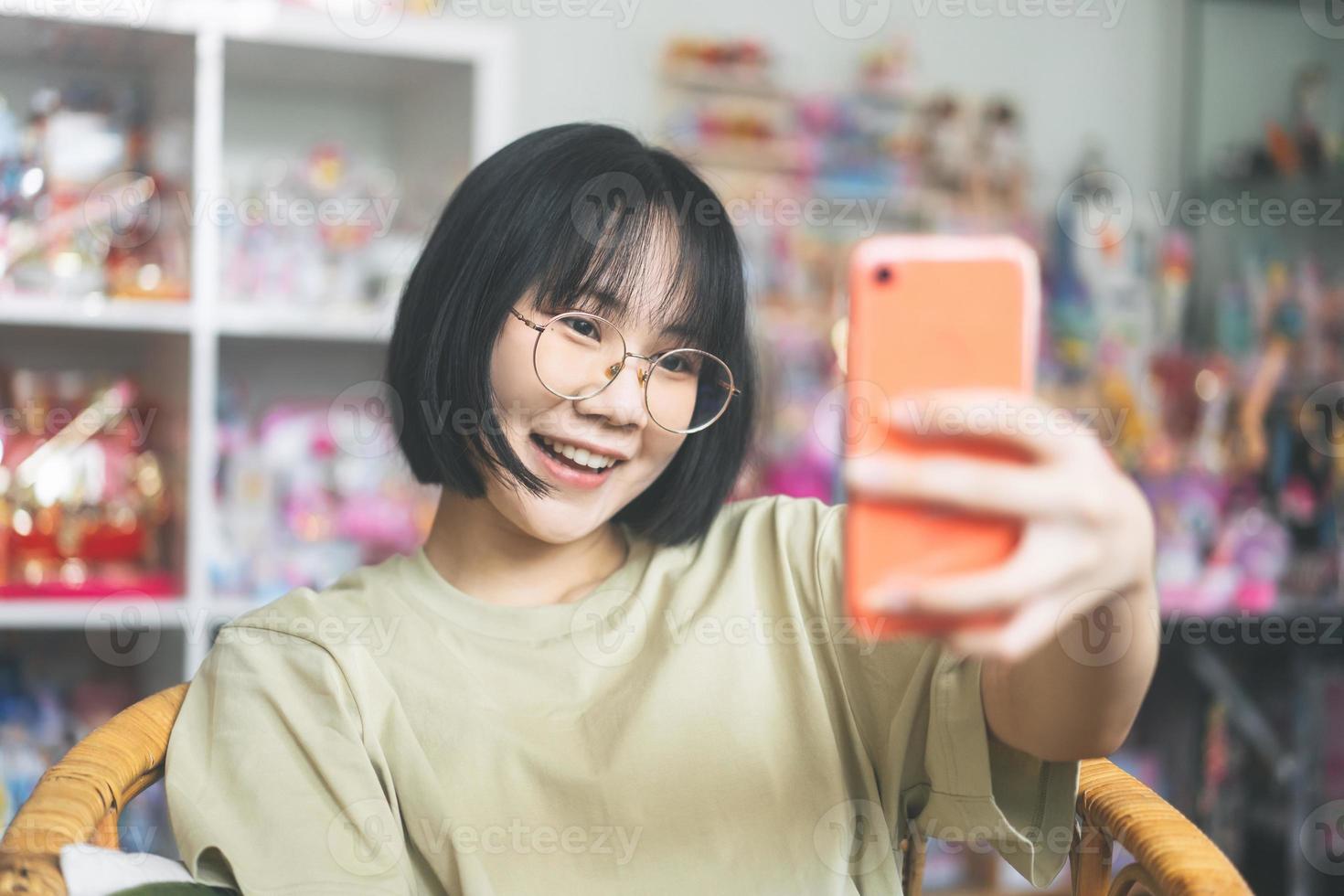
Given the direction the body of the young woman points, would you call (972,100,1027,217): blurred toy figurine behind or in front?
behind

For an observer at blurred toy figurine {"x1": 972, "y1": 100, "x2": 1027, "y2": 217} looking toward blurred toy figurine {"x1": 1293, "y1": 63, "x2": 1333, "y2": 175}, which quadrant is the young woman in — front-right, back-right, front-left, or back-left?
back-right

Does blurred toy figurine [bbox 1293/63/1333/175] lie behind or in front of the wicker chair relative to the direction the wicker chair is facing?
behind

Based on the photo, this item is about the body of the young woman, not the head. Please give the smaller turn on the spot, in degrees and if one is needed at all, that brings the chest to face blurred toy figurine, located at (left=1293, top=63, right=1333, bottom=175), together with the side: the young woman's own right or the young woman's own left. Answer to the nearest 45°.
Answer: approximately 135° to the young woman's own left

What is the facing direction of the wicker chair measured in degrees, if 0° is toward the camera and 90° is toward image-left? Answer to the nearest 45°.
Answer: approximately 0°

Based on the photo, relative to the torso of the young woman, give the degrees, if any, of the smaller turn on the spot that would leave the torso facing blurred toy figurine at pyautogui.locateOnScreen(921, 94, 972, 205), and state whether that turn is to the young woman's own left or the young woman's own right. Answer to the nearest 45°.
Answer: approximately 180°

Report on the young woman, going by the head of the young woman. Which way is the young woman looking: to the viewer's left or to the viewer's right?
to the viewer's right

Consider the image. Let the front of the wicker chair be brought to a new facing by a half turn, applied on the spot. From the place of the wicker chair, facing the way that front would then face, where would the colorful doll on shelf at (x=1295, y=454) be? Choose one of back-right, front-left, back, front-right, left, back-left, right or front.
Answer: front-right

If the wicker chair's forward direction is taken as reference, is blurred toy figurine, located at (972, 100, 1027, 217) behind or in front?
behind

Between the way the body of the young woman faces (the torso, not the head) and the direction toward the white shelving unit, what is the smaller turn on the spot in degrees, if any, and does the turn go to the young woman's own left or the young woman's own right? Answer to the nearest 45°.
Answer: approximately 135° to the young woman's own right

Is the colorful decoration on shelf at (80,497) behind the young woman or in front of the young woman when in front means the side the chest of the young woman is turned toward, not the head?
behind
